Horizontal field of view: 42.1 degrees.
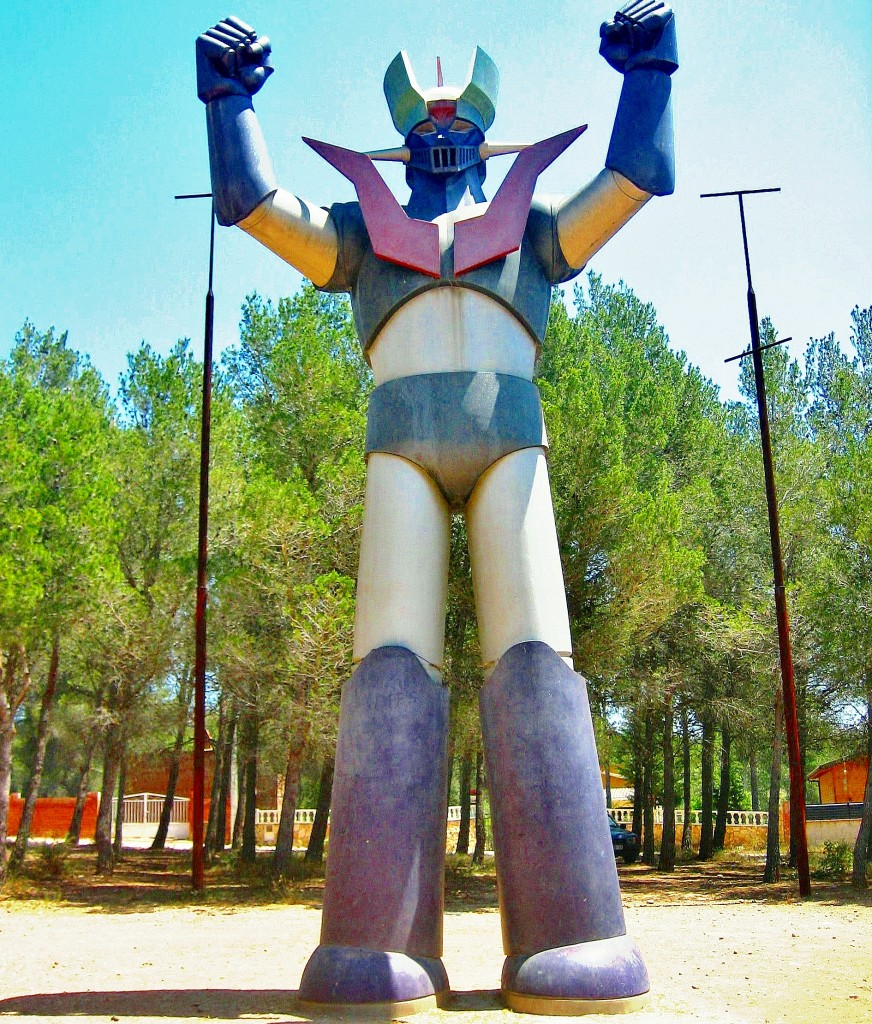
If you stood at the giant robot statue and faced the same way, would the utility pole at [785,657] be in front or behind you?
behind

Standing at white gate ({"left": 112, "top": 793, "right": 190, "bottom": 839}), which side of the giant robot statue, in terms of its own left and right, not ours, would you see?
back

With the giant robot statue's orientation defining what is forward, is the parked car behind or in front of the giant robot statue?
behind

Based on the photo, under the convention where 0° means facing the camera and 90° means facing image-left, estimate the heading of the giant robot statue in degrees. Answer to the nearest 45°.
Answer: approximately 0°

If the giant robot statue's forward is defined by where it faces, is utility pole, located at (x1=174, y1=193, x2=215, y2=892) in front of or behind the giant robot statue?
behind

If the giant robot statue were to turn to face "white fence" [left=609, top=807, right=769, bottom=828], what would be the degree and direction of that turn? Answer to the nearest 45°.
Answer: approximately 180°

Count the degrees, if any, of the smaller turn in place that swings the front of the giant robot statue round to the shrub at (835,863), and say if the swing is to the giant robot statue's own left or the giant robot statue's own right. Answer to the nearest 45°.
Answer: approximately 135° to the giant robot statue's own left
